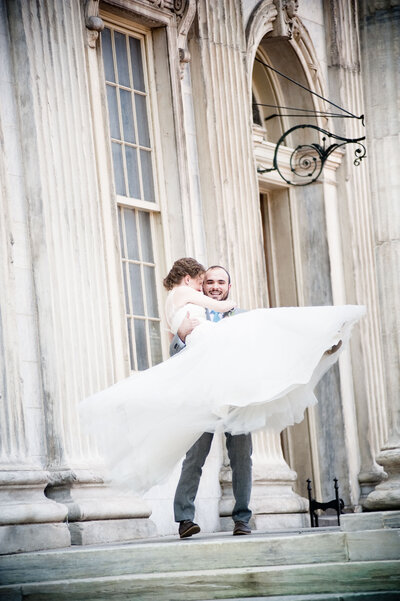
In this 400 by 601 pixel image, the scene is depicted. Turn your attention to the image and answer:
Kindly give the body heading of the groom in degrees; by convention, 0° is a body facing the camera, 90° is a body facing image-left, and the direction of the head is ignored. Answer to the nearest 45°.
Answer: approximately 0°

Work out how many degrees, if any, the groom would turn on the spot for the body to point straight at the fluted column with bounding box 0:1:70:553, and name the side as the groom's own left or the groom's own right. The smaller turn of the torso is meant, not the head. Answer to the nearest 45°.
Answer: approximately 135° to the groom's own right

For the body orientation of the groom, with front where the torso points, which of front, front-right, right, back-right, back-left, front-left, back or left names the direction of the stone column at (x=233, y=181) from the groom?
back

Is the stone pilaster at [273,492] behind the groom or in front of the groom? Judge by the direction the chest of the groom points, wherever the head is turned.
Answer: behind
